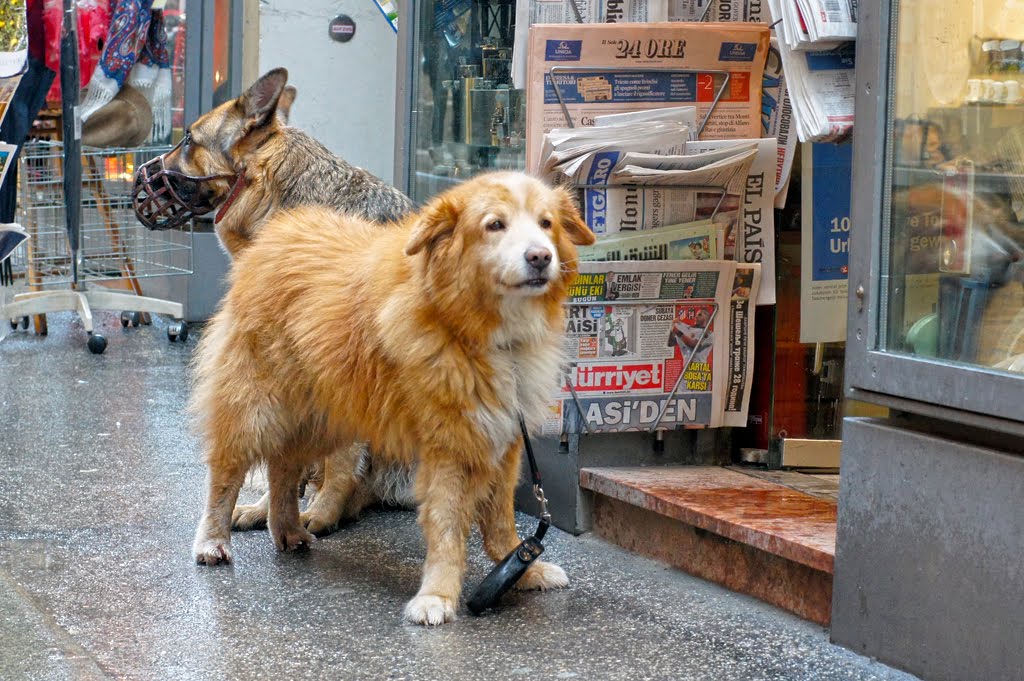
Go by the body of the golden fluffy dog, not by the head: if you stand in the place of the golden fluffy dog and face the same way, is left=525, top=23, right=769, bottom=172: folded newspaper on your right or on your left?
on your left

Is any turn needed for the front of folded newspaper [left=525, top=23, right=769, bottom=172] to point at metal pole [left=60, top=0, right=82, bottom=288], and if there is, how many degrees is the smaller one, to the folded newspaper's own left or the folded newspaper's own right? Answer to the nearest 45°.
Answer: approximately 135° to the folded newspaper's own right

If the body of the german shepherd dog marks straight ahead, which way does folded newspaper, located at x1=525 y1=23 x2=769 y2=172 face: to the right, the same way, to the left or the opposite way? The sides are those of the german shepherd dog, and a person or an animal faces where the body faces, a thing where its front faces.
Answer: to the left

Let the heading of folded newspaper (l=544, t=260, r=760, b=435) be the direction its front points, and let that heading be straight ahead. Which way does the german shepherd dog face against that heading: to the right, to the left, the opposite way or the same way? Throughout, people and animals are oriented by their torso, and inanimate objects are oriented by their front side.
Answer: to the right

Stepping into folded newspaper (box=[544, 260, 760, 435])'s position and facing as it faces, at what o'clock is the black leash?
The black leash is roughly at 1 o'clock from the folded newspaper.

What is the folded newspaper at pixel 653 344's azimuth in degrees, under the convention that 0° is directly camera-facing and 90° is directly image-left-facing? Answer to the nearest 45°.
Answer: approximately 0°

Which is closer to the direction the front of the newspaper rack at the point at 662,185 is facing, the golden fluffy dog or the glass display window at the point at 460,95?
the golden fluffy dog

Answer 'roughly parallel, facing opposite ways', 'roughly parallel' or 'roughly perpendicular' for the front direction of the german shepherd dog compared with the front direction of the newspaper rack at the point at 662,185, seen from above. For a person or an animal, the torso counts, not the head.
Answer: roughly perpendicular
